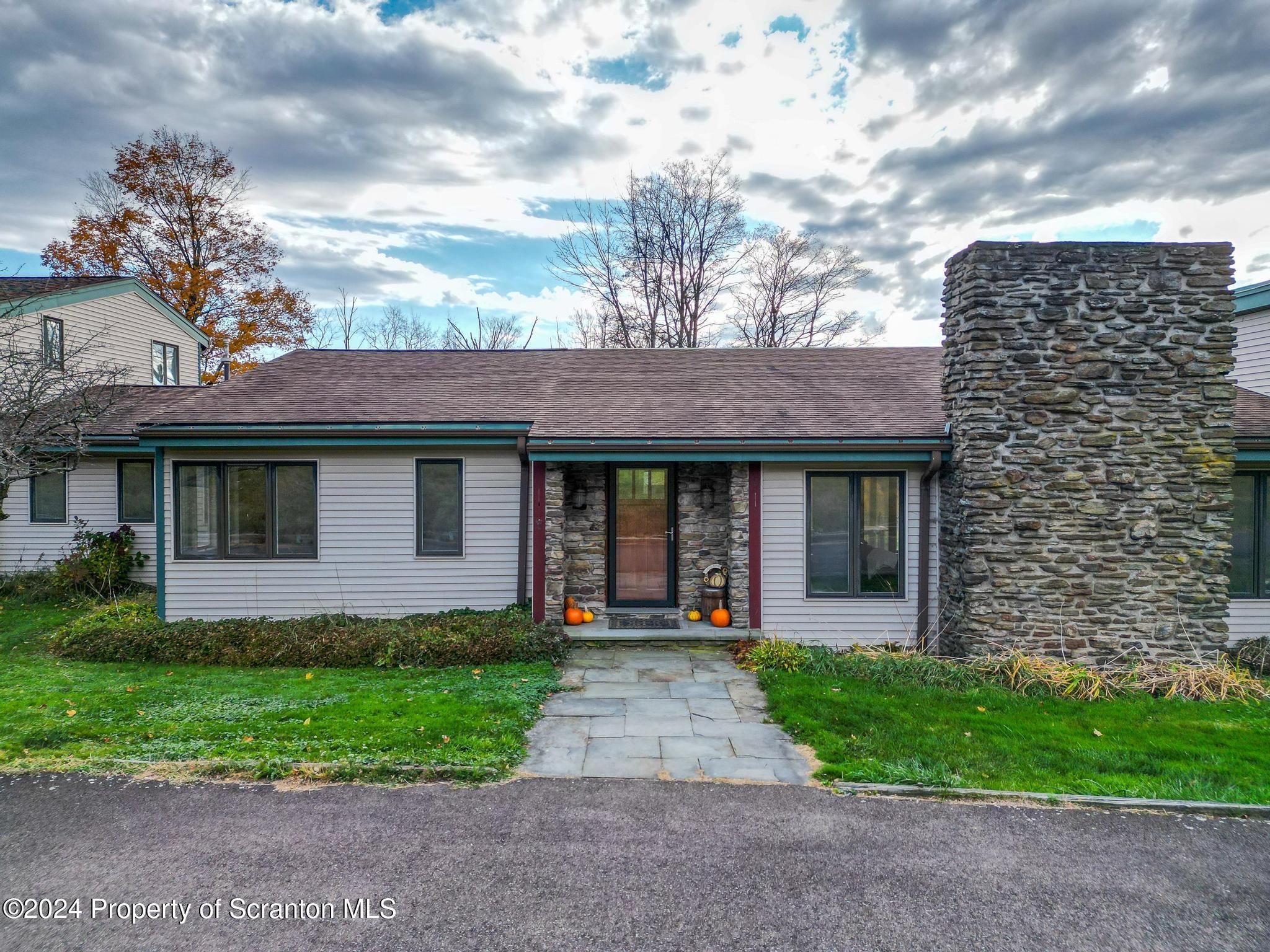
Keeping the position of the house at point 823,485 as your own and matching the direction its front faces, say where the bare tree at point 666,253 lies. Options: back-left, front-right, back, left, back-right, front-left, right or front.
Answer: back

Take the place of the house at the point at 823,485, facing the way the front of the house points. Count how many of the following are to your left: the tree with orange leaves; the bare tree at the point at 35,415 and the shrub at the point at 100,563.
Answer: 0

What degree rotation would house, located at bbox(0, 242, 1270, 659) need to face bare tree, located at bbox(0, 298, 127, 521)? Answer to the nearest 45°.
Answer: approximately 90° to its right

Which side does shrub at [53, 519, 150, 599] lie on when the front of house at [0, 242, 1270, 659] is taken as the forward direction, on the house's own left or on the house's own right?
on the house's own right

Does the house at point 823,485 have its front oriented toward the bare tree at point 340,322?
no

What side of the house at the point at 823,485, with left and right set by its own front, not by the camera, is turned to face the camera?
front

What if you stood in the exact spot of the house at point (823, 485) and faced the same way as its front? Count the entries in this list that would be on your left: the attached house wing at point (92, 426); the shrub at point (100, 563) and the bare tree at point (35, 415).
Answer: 0

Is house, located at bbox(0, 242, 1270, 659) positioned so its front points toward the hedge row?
no

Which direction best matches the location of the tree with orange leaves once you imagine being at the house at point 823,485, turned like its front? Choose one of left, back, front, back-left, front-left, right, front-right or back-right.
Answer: back-right

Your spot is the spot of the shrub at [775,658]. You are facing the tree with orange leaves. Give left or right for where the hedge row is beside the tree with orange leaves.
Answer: left
